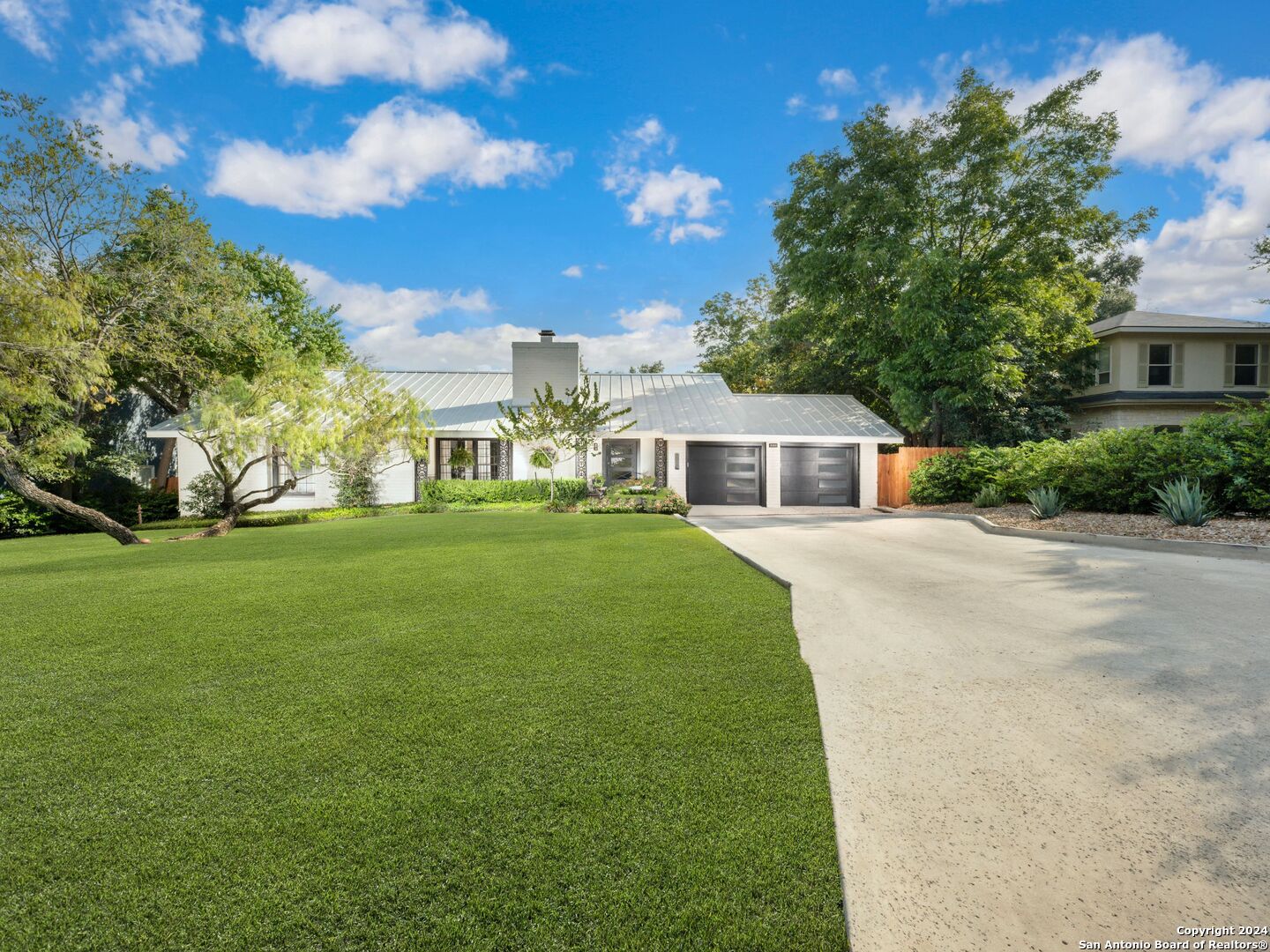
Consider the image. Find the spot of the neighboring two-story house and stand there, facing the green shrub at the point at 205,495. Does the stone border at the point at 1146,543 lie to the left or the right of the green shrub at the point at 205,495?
left

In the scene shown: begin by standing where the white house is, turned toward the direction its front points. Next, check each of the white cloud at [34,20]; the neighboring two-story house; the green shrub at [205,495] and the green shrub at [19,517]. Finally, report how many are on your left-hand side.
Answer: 1

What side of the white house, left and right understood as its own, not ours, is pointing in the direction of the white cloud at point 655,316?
back

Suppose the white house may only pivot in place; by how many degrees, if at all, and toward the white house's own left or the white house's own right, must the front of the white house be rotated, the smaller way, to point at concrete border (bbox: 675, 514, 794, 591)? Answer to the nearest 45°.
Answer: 0° — it already faces it

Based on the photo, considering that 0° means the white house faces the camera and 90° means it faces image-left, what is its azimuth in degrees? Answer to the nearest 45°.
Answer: approximately 0°

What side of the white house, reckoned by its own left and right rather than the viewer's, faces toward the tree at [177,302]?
right

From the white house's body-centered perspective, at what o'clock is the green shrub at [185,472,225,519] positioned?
The green shrub is roughly at 3 o'clock from the white house.

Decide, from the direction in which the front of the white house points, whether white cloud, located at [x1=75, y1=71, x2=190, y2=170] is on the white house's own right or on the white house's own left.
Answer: on the white house's own right

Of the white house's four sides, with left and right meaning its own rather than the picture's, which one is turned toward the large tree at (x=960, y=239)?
left

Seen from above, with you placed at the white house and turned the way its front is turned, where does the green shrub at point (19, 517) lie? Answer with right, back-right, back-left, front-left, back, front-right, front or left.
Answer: right
